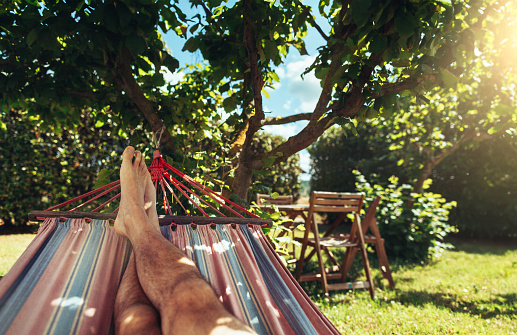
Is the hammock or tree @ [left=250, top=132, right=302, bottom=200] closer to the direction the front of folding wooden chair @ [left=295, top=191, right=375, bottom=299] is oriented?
the tree

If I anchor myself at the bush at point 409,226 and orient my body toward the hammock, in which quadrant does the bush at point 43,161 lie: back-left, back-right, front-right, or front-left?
front-right

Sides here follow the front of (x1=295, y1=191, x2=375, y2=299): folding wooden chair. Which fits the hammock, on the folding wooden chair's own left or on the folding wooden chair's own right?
on the folding wooden chair's own left

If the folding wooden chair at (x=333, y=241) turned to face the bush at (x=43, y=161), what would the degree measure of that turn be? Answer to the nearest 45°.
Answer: approximately 45° to its left

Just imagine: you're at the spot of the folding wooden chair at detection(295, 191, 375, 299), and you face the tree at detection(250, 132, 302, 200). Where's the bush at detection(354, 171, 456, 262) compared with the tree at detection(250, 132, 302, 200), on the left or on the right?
right
